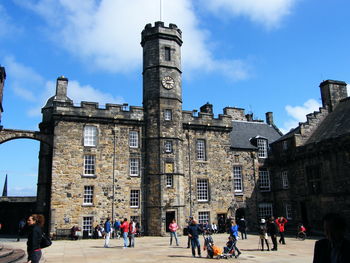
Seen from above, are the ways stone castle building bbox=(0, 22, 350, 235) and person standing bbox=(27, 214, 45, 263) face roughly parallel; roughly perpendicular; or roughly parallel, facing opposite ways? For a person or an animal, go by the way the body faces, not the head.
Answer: roughly perpendicular

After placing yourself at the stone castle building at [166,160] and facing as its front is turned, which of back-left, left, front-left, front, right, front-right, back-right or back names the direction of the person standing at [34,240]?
front

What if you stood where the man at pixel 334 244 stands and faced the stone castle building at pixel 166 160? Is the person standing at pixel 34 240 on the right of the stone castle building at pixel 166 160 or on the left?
left

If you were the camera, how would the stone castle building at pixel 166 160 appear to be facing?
facing the viewer

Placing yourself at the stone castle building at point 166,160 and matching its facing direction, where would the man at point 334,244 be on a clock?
The man is roughly at 12 o'clock from the stone castle building.
